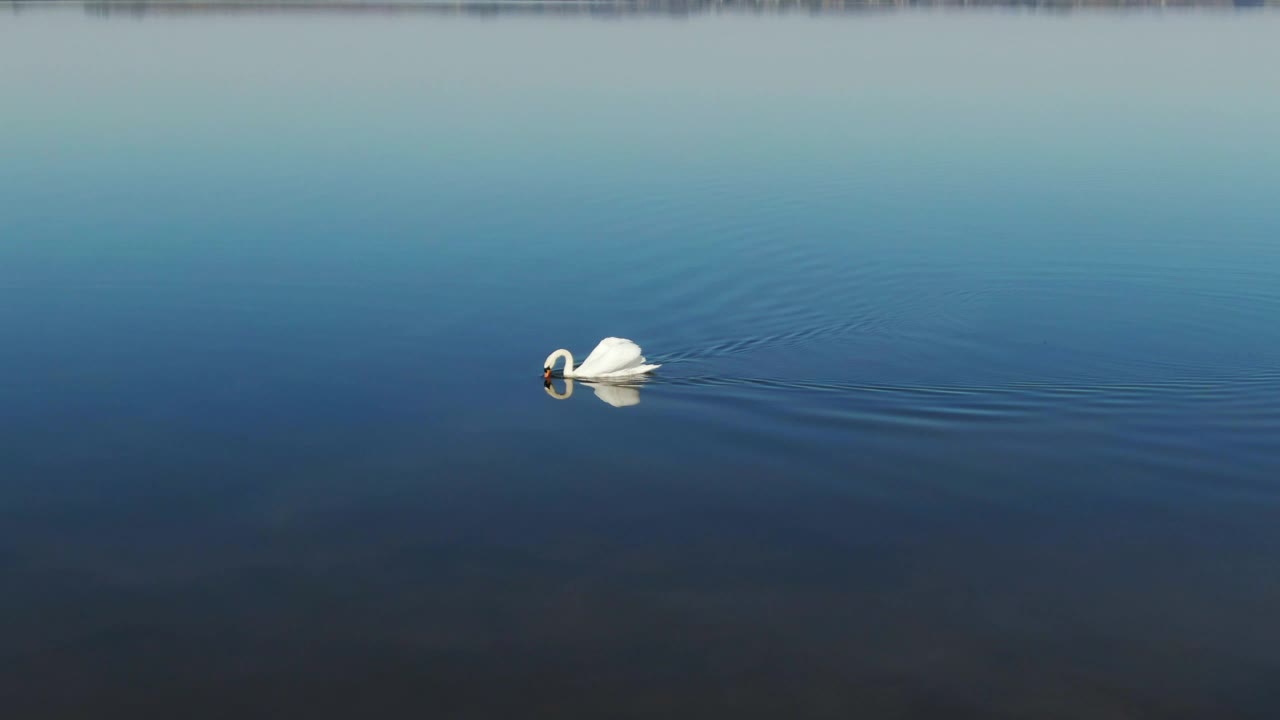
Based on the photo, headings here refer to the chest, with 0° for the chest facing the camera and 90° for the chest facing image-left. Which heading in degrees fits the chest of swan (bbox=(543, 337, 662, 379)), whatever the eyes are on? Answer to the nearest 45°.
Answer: approximately 90°
